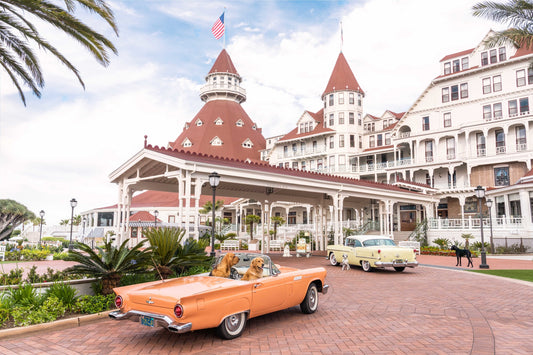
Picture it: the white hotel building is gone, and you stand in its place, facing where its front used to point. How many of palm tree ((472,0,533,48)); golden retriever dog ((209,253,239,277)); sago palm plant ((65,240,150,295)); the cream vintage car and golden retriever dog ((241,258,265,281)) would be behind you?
0

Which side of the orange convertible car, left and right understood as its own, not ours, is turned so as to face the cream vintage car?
front

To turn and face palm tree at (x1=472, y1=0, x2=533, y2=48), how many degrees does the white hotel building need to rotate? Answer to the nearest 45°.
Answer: approximately 45° to its left

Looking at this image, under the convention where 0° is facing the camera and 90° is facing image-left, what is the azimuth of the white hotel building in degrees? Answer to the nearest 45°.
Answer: approximately 45°

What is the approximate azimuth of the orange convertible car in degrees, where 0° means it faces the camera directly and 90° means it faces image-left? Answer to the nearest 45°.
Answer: approximately 225°

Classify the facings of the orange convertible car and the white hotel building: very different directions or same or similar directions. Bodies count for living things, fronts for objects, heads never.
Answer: very different directions

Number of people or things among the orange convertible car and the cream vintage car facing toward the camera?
0

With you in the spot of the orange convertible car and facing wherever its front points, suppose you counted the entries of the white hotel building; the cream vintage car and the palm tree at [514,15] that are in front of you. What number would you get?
3

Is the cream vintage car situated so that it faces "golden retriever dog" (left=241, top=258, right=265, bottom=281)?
no

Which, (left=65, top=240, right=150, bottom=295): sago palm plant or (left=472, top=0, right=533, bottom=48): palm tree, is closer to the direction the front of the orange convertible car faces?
the palm tree

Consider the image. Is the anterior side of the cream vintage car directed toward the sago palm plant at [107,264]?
no

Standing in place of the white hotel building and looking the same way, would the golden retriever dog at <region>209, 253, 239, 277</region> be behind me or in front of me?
in front

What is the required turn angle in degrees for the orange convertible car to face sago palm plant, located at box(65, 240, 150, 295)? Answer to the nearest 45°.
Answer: approximately 90° to its left
